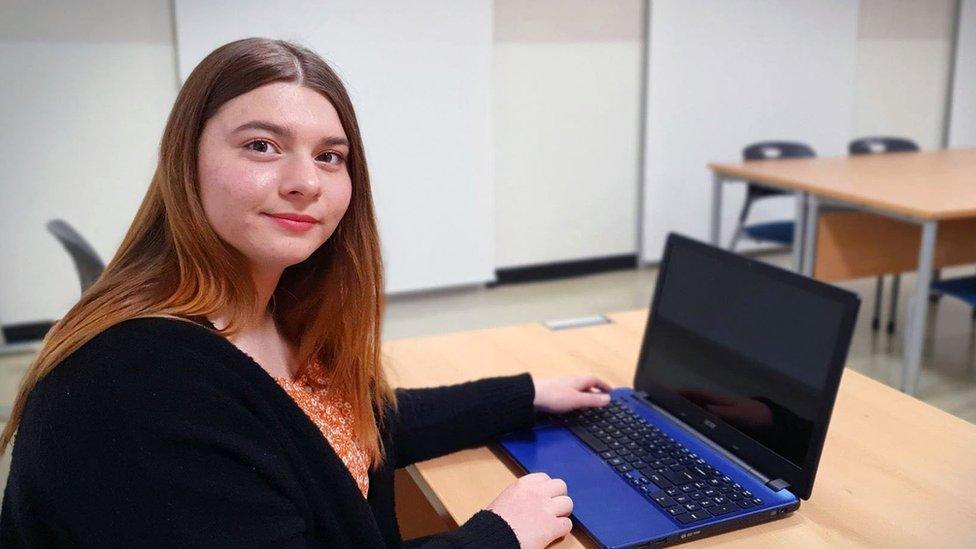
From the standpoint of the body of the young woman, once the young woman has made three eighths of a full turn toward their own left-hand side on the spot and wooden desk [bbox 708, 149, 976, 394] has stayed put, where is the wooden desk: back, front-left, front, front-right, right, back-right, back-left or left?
front-right

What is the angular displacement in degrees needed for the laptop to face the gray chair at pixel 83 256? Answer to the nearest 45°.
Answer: approximately 90° to its right

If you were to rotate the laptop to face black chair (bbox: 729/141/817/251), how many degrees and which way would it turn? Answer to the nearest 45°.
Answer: approximately 135° to its right

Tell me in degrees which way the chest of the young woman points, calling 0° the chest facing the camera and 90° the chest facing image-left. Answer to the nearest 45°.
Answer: approximately 315°

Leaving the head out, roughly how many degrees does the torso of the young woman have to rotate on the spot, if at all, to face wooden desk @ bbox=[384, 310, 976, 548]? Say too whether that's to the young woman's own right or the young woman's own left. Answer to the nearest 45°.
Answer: approximately 45° to the young woman's own left

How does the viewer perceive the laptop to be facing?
facing the viewer and to the left of the viewer

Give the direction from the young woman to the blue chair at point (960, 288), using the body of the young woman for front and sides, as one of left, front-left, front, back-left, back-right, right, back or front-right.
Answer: left

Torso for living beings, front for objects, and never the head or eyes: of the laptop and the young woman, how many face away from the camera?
0

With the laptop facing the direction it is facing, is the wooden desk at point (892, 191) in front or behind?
behind
